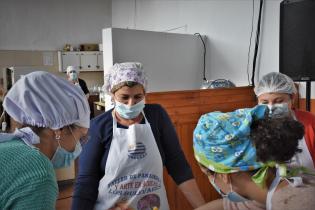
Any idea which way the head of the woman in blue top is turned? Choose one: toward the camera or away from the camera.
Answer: toward the camera

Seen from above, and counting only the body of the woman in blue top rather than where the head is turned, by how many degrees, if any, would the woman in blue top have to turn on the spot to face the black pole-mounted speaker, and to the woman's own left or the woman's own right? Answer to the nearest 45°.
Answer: approximately 135° to the woman's own left

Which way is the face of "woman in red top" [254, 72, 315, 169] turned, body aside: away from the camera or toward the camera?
toward the camera

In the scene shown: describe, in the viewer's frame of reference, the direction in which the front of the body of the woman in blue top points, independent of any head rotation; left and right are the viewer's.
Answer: facing the viewer

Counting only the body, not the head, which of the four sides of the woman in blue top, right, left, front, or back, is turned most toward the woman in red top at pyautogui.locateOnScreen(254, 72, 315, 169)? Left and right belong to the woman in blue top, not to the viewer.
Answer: left
